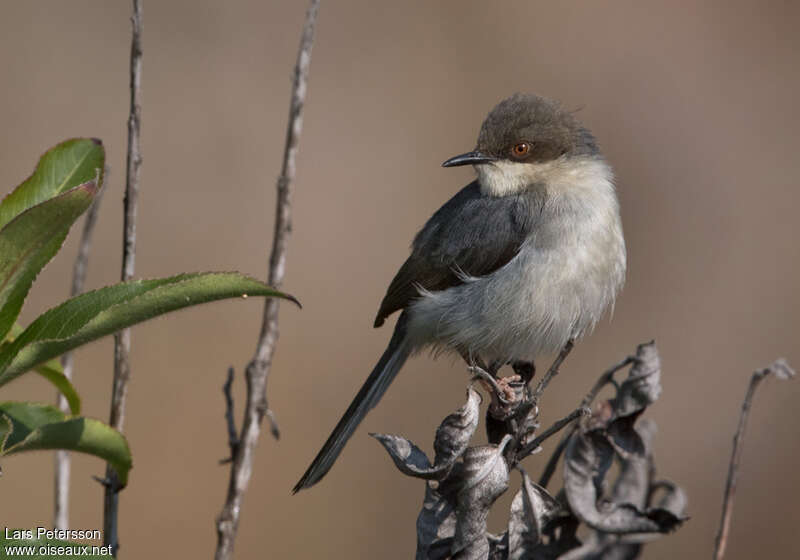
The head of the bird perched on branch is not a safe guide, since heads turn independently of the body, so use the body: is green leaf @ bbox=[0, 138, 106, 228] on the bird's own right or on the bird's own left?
on the bird's own right

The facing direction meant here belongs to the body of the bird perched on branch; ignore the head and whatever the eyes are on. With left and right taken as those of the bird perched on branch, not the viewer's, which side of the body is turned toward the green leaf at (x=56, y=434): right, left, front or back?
right

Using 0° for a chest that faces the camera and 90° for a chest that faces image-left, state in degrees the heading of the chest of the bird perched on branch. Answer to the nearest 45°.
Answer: approximately 315°

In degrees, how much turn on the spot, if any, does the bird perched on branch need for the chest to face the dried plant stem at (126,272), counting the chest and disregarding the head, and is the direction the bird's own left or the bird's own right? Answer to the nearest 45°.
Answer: approximately 90° to the bird's own right

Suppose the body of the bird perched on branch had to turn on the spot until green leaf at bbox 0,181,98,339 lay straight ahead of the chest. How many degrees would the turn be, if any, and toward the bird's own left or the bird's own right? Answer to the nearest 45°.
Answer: approximately 90° to the bird's own right
